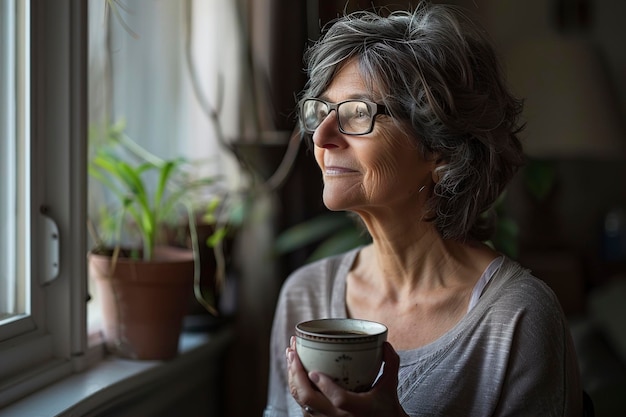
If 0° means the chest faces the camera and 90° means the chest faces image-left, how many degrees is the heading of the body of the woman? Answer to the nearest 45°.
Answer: approximately 45°

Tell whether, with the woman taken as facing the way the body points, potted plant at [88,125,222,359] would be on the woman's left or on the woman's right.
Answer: on the woman's right

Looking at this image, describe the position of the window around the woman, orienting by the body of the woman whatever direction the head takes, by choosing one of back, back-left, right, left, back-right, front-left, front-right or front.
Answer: front-right
